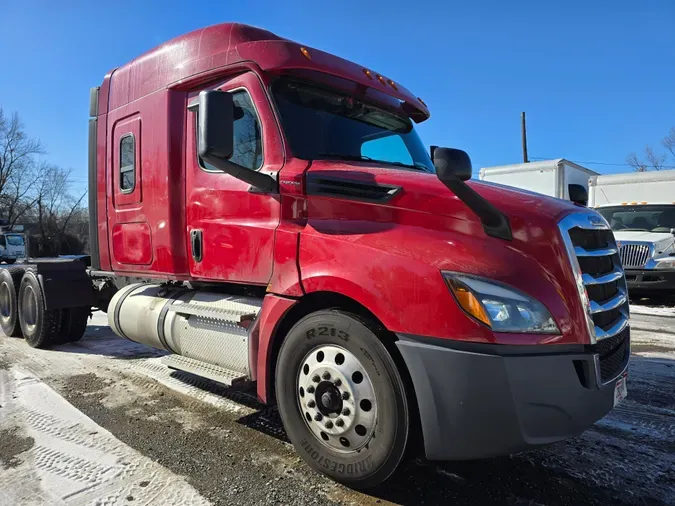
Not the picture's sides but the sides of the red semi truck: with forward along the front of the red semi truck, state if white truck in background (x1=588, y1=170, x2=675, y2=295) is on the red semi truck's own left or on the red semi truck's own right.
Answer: on the red semi truck's own left

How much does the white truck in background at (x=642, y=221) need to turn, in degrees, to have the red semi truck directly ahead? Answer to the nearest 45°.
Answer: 0° — it already faces it

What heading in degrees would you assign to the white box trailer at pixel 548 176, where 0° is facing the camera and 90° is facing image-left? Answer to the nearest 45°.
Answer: approximately 315°

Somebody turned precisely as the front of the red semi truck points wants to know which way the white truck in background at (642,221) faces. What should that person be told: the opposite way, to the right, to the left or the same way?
to the right

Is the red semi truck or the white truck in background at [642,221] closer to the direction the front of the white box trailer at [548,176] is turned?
the white truck in background

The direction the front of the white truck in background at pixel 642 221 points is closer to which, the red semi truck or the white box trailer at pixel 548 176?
the red semi truck

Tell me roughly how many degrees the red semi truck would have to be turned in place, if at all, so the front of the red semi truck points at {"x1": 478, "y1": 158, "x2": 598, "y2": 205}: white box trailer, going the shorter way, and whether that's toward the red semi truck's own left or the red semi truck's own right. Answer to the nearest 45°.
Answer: approximately 90° to the red semi truck's own left

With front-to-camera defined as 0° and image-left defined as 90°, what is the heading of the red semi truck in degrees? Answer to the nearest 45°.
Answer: approximately 315°
